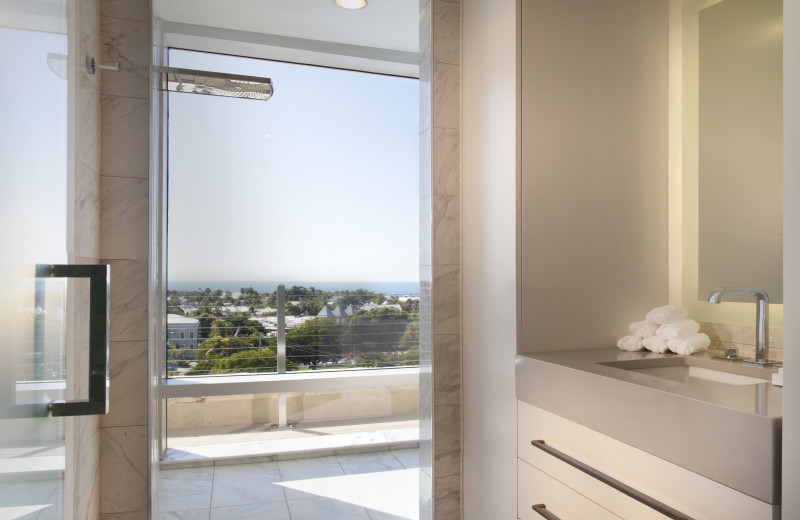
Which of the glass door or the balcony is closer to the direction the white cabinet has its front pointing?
the glass door

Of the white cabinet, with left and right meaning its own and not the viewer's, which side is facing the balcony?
right

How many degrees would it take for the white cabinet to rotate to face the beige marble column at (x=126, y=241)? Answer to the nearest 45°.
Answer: approximately 45° to its right

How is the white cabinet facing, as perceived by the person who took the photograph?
facing the viewer and to the left of the viewer

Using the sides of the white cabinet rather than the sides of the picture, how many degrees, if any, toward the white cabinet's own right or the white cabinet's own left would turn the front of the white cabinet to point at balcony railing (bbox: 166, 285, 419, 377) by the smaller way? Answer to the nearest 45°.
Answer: approximately 90° to the white cabinet's own right

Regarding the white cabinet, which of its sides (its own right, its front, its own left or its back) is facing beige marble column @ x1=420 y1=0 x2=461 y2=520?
right
